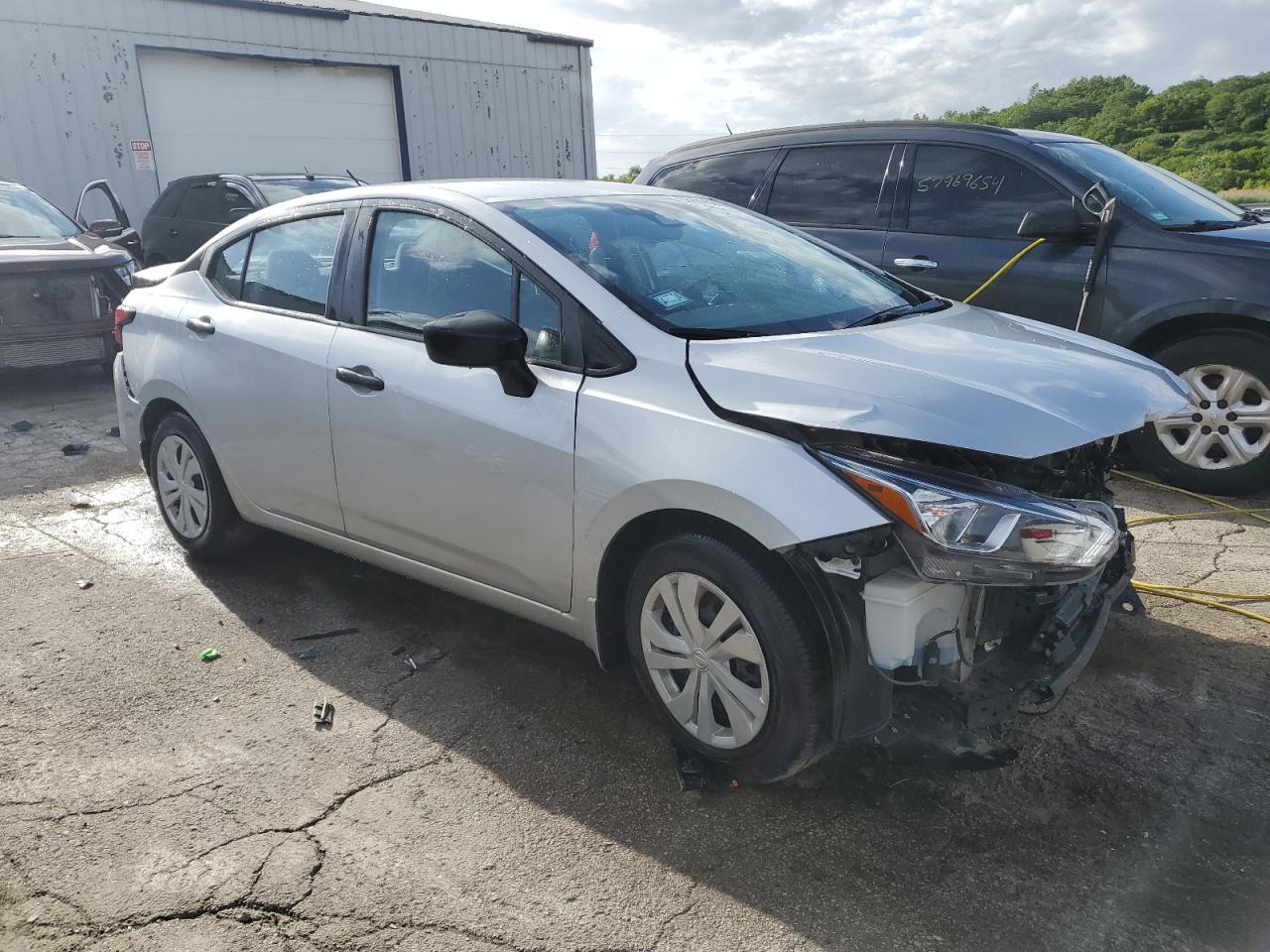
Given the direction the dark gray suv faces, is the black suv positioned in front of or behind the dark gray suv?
behind

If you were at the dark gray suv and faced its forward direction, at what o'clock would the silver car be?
The silver car is roughly at 2 o'clock from the dark gray suv.

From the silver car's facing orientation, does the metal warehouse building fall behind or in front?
behind

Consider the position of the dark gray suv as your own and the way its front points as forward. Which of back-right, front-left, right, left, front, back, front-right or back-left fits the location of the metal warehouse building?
back

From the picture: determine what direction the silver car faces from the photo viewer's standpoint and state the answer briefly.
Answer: facing the viewer and to the right of the viewer

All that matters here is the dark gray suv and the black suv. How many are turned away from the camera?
0

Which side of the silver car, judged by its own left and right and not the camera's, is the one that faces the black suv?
back

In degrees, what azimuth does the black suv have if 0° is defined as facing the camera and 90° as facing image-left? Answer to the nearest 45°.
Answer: approximately 315°
